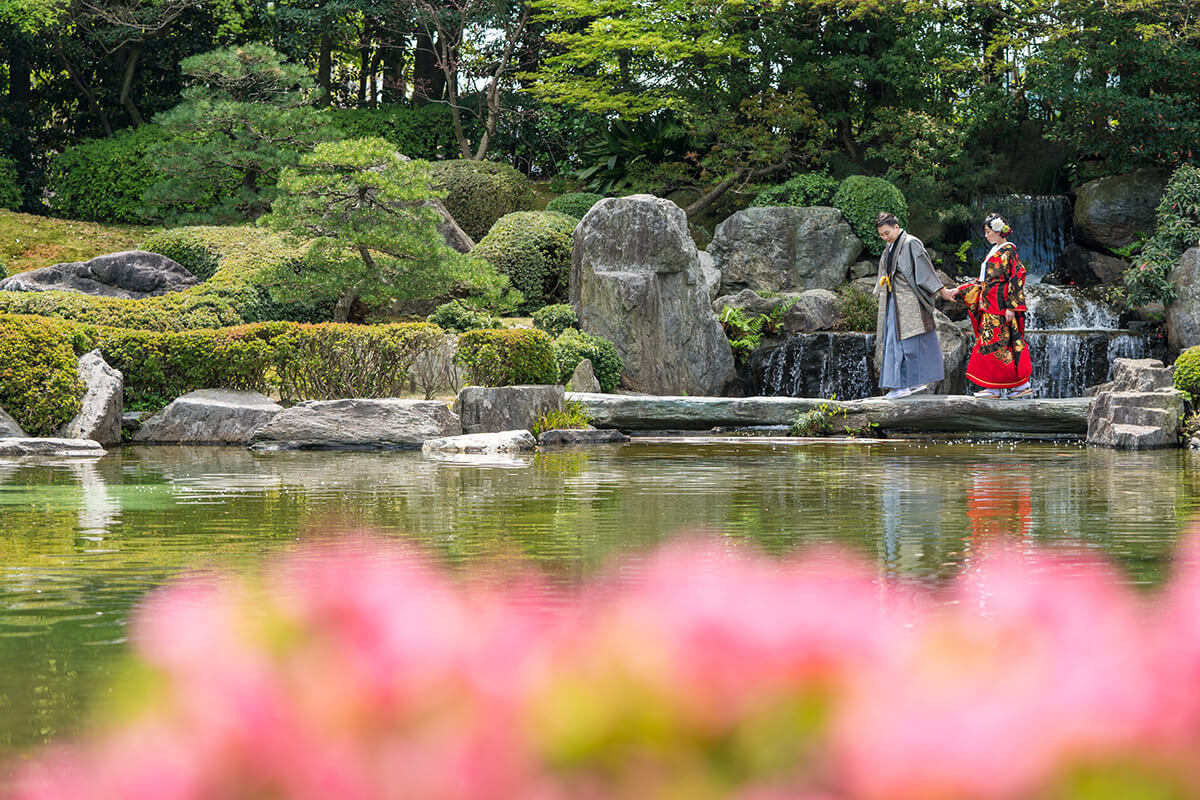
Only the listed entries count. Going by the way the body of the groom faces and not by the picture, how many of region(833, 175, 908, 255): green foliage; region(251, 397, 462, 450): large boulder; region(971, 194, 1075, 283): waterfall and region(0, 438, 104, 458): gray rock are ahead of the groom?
2

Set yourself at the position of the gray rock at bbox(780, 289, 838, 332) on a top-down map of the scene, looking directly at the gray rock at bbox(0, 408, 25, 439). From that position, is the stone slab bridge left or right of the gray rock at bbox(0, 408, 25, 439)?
left

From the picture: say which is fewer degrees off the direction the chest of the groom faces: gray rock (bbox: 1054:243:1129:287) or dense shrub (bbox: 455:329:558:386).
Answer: the dense shrub

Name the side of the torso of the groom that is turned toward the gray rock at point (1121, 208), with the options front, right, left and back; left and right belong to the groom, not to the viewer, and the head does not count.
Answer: back

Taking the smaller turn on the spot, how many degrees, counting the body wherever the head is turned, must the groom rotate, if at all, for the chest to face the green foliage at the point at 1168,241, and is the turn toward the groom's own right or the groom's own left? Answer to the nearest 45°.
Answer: approximately 180°

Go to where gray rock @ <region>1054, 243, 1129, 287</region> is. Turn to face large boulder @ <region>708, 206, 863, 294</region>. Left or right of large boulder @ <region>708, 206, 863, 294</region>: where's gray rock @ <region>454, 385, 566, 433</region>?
left

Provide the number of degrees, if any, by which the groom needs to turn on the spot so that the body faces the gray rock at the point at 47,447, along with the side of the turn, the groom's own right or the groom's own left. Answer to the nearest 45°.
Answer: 0° — they already face it

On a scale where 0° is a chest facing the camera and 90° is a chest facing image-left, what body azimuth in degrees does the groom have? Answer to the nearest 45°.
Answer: approximately 45°

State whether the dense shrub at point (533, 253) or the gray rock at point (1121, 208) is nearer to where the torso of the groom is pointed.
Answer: the dense shrub

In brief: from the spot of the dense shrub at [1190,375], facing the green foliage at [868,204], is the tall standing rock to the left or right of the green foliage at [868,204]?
left

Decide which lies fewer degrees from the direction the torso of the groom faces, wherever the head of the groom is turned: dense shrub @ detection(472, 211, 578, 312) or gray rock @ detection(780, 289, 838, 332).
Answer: the dense shrub

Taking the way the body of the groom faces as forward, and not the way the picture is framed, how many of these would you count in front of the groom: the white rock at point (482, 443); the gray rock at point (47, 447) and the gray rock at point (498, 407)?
3

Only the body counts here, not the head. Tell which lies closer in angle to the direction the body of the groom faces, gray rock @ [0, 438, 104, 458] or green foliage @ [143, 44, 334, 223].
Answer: the gray rock

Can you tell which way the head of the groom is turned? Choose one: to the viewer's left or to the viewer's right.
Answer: to the viewer's left
